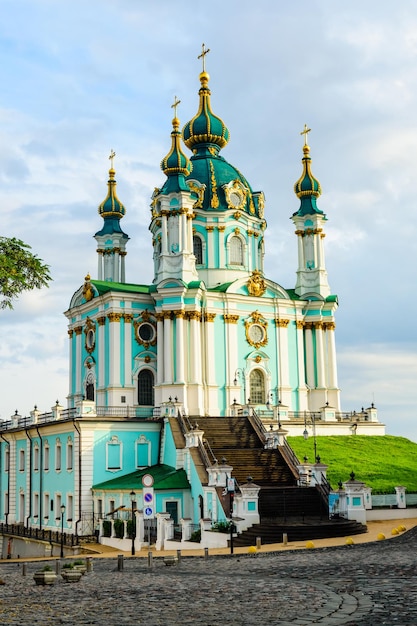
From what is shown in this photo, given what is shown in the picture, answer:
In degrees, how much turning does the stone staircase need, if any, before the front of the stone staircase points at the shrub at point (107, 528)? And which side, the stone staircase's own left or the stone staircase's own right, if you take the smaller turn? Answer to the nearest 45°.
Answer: approximately 135° to the stone staircase's own right

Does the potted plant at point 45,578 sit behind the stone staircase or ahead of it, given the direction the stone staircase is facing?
ahead

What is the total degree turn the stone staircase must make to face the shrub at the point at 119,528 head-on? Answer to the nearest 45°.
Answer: approximately 90° to its right

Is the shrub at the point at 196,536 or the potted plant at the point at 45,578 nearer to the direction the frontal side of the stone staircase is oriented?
the potted plant

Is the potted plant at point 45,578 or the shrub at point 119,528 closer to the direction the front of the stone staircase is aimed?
the potted plant

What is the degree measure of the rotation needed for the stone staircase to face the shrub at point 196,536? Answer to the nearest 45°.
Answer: approximately 45° to its right

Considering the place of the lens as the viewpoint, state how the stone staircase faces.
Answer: facing the viewer
